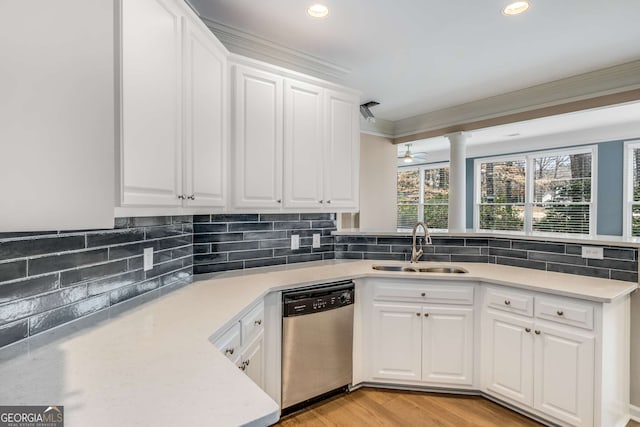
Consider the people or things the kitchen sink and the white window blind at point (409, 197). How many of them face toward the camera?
2

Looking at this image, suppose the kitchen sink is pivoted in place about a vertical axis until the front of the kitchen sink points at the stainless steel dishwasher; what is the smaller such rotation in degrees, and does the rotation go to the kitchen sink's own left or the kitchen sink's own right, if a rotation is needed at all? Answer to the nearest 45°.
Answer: approximately 45° to the kitchen sink's own right

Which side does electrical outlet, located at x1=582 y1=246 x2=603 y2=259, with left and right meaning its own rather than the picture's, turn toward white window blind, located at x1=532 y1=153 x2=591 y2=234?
back

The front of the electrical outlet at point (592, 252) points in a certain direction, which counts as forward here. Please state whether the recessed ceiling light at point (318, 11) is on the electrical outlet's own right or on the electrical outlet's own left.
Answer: on the electrical outlet's own right

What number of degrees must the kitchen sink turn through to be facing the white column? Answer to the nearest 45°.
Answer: approximately 180°

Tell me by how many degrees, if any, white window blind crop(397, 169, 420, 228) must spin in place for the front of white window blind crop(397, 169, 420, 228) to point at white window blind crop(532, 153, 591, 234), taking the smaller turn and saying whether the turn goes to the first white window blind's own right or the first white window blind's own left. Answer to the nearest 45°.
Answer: approximately 45° to the first white window blind's own left

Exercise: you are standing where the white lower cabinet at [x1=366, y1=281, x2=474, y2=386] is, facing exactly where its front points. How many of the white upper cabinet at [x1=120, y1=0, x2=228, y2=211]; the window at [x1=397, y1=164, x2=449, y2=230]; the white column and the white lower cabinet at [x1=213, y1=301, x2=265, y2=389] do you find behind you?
2

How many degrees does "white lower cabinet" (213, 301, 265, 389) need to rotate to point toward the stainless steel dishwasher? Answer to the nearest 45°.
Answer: approximately 90° to its left
